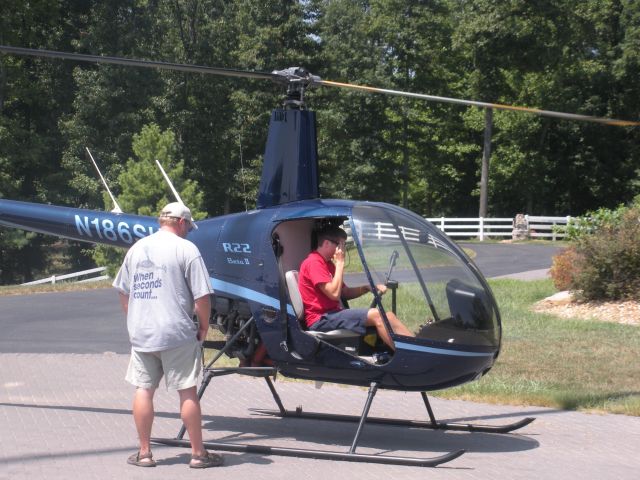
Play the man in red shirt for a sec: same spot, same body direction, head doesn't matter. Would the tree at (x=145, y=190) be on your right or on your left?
on your left

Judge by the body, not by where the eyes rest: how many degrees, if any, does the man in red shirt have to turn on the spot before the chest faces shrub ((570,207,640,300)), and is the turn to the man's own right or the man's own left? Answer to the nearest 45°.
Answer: approximately 45° to the man's own left

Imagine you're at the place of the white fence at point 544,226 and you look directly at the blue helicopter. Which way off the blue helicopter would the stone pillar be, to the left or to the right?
right

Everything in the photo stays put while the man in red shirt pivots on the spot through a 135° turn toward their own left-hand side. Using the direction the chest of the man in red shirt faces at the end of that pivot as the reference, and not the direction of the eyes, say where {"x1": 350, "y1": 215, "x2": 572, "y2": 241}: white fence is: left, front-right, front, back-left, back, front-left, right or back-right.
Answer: front-right

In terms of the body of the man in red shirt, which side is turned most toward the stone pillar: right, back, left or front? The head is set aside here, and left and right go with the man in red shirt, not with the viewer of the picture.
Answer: left

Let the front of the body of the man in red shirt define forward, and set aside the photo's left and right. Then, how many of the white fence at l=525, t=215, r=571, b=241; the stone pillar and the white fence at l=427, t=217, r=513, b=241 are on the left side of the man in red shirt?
3

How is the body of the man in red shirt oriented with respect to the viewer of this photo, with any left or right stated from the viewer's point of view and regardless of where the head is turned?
facing to the right of the viewer

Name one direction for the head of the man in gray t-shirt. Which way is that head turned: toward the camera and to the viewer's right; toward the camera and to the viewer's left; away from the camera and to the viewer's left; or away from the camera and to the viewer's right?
away from the camera and to the viewer's right

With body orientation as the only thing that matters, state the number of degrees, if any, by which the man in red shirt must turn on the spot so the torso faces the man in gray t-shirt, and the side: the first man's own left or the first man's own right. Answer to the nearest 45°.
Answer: approximately 135° to the first man's own right
